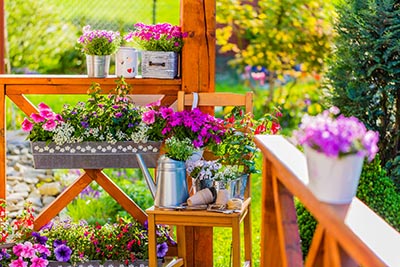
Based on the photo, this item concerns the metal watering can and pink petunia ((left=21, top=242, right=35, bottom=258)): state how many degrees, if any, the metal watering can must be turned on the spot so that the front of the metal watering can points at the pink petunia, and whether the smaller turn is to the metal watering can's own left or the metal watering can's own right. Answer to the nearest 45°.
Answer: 0° — it already faces it

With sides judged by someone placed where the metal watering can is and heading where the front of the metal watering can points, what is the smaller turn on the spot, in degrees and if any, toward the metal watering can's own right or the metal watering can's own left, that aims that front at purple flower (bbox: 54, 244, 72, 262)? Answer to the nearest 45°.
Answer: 0° — it already faces it

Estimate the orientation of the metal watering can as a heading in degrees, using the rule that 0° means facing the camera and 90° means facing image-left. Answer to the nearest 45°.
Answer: approximately 90°

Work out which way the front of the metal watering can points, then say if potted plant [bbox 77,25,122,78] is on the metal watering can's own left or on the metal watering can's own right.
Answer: on the metal watering can's own right

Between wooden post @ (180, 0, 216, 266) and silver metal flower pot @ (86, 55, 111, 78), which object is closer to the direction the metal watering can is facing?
the silver metal flower pot

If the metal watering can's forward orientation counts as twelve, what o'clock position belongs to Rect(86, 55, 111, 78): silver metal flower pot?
The silver metal flower pot is roughly at 2 o'clock from the metal watering can.

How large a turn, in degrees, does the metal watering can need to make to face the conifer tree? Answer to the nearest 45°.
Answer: approximately 135° to its right
